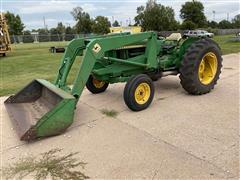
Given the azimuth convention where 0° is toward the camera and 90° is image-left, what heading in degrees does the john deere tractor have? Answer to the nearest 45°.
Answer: approximately 45°

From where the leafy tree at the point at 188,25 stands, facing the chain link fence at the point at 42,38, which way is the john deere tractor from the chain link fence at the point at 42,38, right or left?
left

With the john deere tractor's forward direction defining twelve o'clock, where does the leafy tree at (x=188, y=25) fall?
The leafy tree is roughly at 5 o'clock from the john deere tractor.

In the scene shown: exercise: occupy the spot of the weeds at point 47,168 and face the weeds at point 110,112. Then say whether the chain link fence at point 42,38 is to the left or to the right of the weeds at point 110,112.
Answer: left

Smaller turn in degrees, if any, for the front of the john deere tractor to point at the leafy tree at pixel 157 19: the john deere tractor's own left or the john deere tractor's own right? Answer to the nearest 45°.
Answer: approximately 135° to the john deere tractor's own right

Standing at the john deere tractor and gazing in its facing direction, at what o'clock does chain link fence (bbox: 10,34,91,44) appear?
The chain link fence is roughly at 4 o'clock from the john deere tractor.

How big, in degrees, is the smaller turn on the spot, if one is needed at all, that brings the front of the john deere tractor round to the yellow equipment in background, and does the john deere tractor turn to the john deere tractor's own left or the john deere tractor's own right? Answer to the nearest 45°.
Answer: approximately 90° to the john deere tractor's own right
